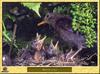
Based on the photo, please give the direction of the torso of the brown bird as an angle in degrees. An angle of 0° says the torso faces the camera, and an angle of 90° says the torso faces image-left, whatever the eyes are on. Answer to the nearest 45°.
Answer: approximately 90°

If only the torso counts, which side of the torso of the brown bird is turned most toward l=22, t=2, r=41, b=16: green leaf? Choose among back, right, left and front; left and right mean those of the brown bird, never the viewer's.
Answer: front
